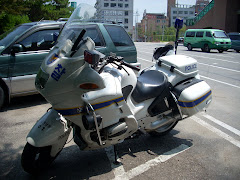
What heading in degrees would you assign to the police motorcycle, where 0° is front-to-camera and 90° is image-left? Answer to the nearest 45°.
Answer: approximately 45°

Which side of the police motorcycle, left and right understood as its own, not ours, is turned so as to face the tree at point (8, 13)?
right

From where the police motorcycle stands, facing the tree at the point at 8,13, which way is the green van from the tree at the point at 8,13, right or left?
right

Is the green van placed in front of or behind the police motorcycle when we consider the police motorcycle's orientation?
behind

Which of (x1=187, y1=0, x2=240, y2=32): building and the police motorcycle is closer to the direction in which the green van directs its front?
the police motorcycle
